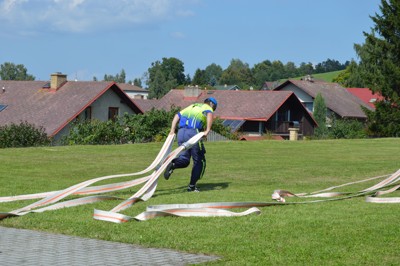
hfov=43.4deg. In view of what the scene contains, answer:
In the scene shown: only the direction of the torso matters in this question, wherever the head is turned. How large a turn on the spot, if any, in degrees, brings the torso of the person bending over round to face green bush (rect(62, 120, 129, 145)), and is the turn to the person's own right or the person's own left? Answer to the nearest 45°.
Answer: approximately 45° to the person's own left

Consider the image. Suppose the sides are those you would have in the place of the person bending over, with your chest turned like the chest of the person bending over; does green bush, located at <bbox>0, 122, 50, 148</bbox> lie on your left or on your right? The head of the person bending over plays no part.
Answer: on your left
